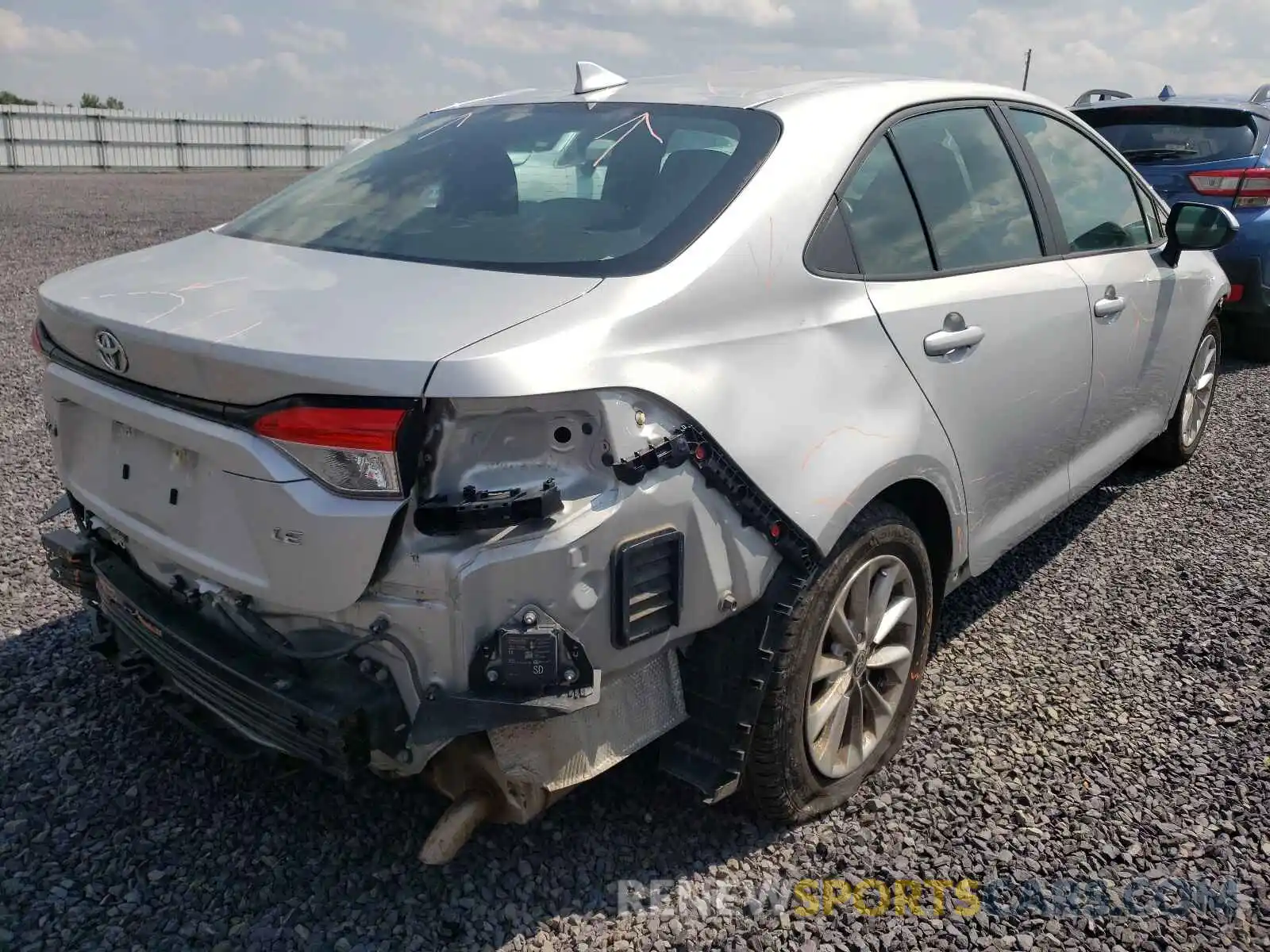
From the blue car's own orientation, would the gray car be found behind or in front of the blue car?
behind

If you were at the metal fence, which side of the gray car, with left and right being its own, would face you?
left

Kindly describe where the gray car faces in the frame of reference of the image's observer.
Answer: facing away from the viewer and to the right of the viewer

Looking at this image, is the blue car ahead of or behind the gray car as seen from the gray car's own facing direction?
ahead

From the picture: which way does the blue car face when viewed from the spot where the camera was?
facing away from the viewer and to the right of the viewer

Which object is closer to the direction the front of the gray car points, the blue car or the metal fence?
the blue car

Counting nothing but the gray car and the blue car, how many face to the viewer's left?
0
